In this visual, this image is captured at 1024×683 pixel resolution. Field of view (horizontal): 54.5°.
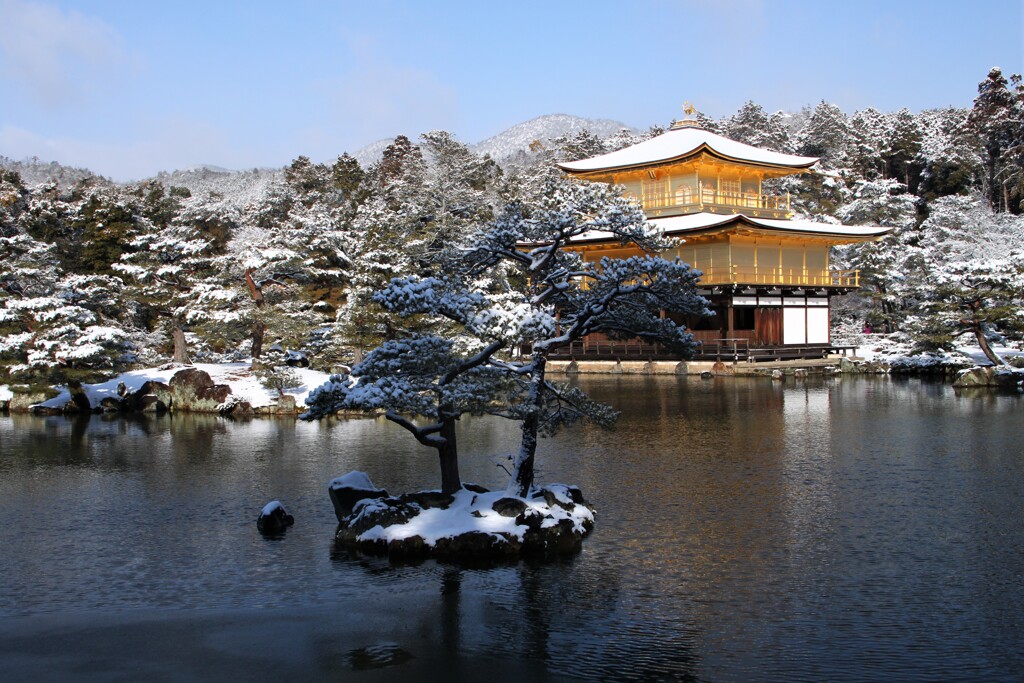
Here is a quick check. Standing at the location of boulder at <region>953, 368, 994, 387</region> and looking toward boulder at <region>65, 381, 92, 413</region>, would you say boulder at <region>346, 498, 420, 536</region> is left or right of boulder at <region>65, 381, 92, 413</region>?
left

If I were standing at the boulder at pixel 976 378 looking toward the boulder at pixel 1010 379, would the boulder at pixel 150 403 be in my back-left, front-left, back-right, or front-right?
back-right

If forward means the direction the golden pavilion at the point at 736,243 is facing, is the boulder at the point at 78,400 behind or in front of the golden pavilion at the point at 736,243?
in front

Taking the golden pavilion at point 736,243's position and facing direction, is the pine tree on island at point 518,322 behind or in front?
in front

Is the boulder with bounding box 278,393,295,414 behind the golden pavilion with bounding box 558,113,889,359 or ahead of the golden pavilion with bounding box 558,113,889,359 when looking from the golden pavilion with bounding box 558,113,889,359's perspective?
ahead

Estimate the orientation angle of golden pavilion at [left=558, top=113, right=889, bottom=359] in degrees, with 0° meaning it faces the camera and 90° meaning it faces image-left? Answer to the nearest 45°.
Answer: approximately 45°

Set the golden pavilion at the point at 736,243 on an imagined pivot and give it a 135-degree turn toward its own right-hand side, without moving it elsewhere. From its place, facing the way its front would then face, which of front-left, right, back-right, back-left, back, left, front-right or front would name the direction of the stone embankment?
back-left

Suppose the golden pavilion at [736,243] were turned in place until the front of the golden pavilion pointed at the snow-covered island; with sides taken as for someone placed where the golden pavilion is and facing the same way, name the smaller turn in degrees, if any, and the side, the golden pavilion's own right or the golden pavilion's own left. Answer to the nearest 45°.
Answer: approximately 45° to the golden pavilion's own left

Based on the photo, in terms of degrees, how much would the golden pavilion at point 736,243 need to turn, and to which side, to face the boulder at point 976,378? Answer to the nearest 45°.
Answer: approximately 90° to its left

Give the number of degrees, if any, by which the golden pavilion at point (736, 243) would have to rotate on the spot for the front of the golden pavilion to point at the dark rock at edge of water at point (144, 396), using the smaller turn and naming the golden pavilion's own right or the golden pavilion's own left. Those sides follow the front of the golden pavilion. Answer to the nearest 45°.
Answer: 0° — it already faces it

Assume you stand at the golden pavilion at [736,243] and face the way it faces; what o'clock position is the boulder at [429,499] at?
The boulder is roughly at 11 o'clock from the golden pavilion.
